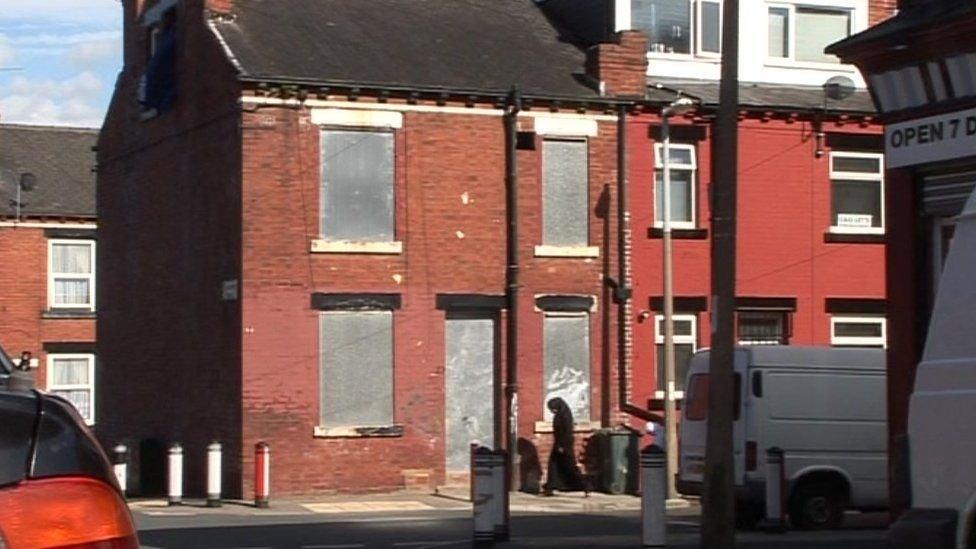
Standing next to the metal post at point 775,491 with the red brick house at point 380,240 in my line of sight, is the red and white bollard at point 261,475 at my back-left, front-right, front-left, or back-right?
front-left

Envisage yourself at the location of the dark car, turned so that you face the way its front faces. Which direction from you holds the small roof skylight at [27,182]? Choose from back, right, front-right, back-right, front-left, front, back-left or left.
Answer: front

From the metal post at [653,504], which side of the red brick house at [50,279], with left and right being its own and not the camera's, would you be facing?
front

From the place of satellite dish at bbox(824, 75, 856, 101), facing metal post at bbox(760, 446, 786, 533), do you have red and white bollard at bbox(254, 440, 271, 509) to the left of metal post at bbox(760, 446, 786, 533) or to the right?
right

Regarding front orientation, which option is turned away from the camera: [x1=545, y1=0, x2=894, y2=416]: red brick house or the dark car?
the dark car

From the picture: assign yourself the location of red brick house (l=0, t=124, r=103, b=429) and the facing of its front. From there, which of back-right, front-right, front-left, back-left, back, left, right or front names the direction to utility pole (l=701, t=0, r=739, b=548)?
front

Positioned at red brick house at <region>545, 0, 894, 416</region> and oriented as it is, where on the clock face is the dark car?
The dark car is roughly at 12 o'clock from the red brick house.

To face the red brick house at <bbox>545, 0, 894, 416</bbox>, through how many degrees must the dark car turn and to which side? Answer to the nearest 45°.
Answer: approximately 45° to its right

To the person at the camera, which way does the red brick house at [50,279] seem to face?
facing the viewer

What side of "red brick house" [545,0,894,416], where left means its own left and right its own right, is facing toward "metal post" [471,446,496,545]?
front

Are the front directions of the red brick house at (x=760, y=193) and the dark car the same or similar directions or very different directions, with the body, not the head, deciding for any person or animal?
very different directions

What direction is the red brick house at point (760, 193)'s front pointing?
toward the camera
